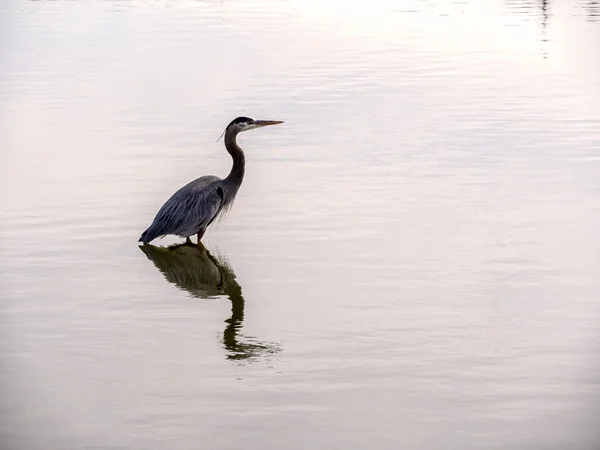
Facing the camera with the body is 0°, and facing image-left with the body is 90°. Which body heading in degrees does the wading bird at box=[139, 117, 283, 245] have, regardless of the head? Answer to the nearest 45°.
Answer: approximately 270°
